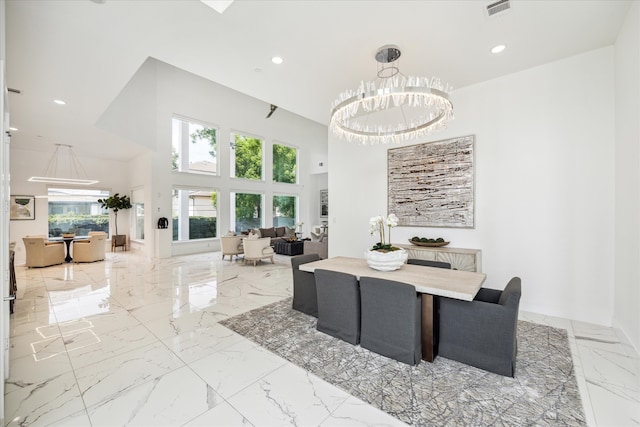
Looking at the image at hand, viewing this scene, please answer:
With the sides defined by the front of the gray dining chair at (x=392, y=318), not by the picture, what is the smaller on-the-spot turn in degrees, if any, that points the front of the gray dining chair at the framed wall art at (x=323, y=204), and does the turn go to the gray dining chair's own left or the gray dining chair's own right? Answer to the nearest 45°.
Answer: approximately 45° to the gray dining chair's own left

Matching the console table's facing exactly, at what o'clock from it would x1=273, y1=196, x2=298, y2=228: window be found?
The window is roughly at 3 o'clock from the console table.

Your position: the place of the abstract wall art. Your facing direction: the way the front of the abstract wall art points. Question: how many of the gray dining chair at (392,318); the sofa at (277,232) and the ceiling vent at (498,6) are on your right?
1

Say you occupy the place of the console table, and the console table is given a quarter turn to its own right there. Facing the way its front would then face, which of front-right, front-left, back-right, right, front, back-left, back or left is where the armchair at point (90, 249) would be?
front-left

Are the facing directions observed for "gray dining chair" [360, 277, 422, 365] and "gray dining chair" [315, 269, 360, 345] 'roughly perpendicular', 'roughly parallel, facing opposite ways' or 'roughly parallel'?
roughly parallel

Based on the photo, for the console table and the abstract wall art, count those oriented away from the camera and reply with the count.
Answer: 0

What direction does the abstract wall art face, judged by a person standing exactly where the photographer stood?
facing the viewer and to the left of the viewer

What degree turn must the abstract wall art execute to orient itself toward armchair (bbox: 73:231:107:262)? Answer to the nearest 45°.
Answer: approximately 45° to its right

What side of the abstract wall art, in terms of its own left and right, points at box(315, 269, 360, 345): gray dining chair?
front

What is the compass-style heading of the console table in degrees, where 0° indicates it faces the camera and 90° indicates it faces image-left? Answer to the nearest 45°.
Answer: approximately 45°

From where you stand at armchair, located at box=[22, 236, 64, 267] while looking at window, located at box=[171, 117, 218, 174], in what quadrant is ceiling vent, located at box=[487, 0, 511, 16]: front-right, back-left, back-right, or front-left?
front-right

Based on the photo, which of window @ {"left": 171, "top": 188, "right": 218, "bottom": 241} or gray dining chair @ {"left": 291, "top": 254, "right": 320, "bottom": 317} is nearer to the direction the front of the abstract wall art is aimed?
the gray dining chair

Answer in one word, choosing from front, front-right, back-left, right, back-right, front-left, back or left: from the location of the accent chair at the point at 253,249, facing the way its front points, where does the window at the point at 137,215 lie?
left

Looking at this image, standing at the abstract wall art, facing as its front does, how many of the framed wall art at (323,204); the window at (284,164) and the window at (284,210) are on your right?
3

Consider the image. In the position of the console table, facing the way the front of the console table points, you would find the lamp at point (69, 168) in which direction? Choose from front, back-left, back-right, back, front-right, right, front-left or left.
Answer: front-right

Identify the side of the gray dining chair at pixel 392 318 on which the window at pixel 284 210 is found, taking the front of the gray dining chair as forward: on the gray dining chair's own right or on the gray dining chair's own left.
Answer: on the gray dining chair's own left

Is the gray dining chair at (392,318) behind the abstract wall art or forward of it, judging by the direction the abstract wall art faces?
forward

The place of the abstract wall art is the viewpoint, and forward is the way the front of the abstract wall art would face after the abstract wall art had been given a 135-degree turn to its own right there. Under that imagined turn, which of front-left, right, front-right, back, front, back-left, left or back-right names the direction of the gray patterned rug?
back

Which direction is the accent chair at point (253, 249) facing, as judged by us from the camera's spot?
facing away from the viewer and to the right of the viewer
